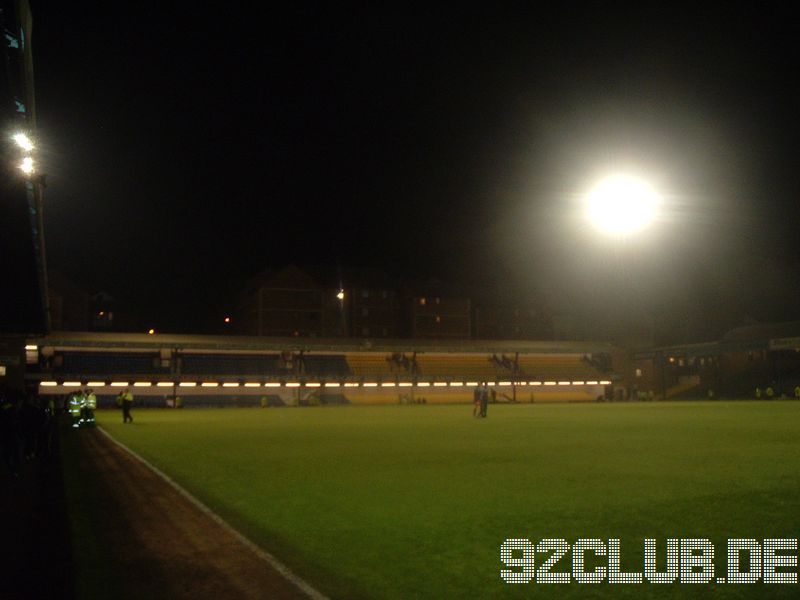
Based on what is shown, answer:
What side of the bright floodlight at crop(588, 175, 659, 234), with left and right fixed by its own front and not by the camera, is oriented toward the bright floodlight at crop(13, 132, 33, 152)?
front

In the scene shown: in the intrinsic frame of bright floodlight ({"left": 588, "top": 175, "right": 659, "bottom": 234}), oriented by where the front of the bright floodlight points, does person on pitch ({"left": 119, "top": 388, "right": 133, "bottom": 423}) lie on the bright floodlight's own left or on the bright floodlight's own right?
on the bright floodlight's own right

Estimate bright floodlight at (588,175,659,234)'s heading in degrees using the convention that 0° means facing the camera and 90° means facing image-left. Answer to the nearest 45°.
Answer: approximately 0°

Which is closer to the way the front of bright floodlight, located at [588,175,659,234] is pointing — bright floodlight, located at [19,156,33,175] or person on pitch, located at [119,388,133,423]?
the bright floodlight

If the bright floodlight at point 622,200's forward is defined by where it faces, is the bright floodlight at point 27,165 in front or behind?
in front

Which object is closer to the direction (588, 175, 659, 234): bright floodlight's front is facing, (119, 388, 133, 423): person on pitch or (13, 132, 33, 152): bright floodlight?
the bright floodlight
